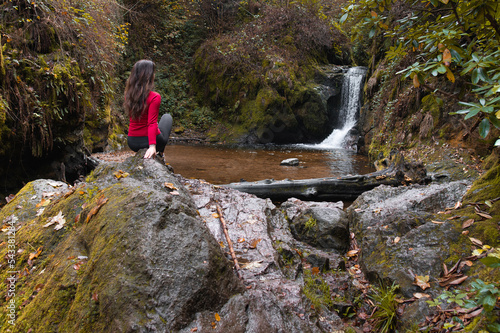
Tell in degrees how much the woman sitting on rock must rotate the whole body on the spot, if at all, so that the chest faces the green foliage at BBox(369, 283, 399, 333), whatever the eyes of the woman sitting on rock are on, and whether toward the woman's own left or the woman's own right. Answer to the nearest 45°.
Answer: approximately 90° to the woman's own right

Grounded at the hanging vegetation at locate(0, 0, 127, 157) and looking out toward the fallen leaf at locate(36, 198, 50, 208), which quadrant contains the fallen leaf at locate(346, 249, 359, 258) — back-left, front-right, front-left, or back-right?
front-left

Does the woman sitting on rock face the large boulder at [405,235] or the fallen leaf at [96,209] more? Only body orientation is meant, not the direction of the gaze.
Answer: the large boulder

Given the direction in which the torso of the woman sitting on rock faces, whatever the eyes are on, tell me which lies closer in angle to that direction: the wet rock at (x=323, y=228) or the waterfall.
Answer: the waterfall

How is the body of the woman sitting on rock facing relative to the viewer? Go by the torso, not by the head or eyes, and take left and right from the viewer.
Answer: facing away from the viewer and to the right of the viewer

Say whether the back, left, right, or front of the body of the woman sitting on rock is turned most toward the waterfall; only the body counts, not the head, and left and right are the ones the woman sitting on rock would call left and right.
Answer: front

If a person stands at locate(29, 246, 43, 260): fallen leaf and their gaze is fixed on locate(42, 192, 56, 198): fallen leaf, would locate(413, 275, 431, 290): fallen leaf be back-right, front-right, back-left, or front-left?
back-right

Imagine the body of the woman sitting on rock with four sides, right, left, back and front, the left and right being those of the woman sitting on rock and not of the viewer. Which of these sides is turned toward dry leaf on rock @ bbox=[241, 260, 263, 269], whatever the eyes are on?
right

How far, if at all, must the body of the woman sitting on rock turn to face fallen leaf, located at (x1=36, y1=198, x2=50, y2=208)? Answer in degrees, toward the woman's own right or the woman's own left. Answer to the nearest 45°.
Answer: approximately 135° to the woman's own left

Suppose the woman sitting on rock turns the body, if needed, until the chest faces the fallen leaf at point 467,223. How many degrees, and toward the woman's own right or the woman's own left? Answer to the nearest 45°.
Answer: approximately 90° to the woman's own right

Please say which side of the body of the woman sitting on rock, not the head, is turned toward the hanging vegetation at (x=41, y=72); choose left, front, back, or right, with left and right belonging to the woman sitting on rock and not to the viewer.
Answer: left

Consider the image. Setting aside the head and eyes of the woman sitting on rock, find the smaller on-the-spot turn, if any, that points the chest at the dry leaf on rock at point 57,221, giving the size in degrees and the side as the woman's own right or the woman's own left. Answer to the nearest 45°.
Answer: approximately 180°

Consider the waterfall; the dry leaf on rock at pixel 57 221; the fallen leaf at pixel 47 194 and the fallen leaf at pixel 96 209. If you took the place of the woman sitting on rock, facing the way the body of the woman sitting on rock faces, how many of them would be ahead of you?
1

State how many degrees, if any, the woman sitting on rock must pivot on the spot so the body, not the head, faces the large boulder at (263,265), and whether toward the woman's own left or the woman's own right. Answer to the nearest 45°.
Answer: approximately 90° to the woman's own right

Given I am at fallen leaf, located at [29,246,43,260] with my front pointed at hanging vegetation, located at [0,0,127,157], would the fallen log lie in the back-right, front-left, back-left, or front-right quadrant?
front-right

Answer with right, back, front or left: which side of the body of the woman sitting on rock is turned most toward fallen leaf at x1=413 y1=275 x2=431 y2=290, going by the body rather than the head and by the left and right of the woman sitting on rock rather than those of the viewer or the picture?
right
